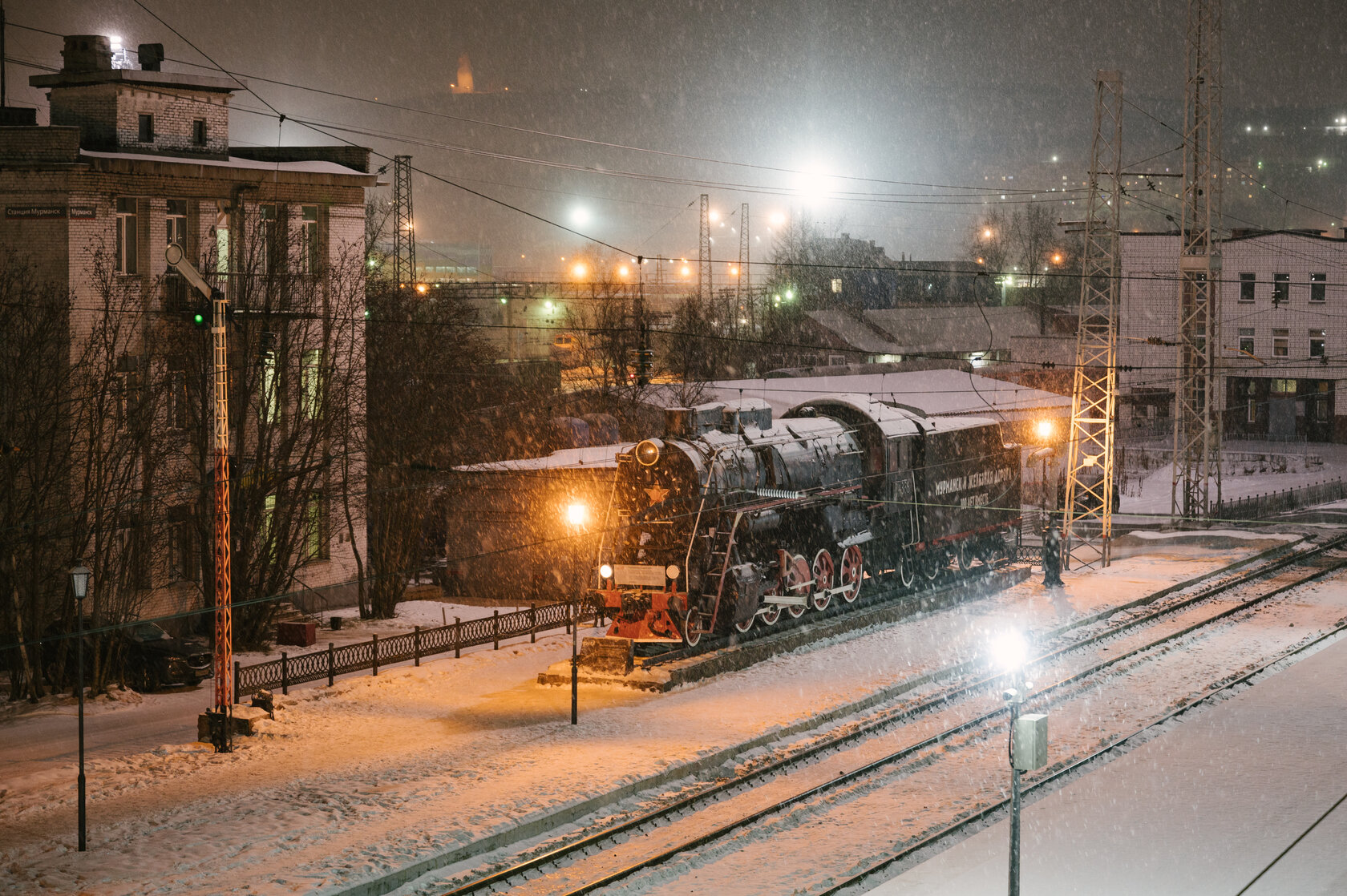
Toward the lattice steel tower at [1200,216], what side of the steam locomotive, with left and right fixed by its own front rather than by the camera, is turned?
back

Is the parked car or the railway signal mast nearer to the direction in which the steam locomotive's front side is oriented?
the railway signal mast

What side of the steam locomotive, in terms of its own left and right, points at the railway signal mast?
front

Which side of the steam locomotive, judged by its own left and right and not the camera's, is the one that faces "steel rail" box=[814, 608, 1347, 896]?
left

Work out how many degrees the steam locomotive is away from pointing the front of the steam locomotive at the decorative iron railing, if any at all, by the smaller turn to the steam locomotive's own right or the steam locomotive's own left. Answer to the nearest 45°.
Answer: approximately 45° to the steam locomotive's own right

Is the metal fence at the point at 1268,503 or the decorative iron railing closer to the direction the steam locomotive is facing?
the decorative iron railing

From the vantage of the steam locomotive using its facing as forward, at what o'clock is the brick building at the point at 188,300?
The brick building is roughly at 2 o'clock from the steam locomotive.

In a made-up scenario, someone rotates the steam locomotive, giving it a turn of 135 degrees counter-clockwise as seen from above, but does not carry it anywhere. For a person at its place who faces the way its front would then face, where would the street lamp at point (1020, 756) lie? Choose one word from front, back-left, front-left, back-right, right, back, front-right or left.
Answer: right

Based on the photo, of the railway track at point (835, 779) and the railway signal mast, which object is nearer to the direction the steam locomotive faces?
the railway signal mast

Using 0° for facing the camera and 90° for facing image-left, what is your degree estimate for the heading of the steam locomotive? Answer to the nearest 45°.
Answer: approximately 45°
